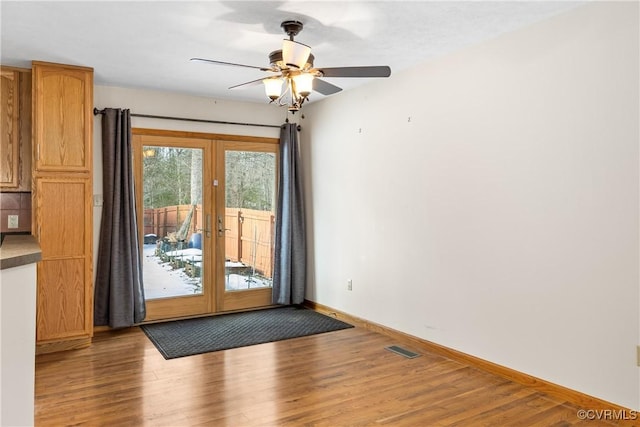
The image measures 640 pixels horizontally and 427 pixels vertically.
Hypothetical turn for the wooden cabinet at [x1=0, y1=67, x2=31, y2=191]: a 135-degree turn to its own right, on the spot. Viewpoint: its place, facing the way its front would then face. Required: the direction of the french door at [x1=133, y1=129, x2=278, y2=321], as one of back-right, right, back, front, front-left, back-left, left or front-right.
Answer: back-right

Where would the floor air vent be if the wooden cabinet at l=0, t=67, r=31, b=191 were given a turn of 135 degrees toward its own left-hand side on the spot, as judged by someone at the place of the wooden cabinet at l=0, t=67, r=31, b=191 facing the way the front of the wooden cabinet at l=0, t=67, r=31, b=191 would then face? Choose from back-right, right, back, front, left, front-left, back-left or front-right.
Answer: right

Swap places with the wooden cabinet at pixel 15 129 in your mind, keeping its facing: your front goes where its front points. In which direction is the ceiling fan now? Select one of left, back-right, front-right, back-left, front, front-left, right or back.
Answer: front-left

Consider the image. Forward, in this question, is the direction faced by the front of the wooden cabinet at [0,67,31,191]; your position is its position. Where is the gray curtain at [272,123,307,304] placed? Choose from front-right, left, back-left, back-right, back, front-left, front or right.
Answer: left
